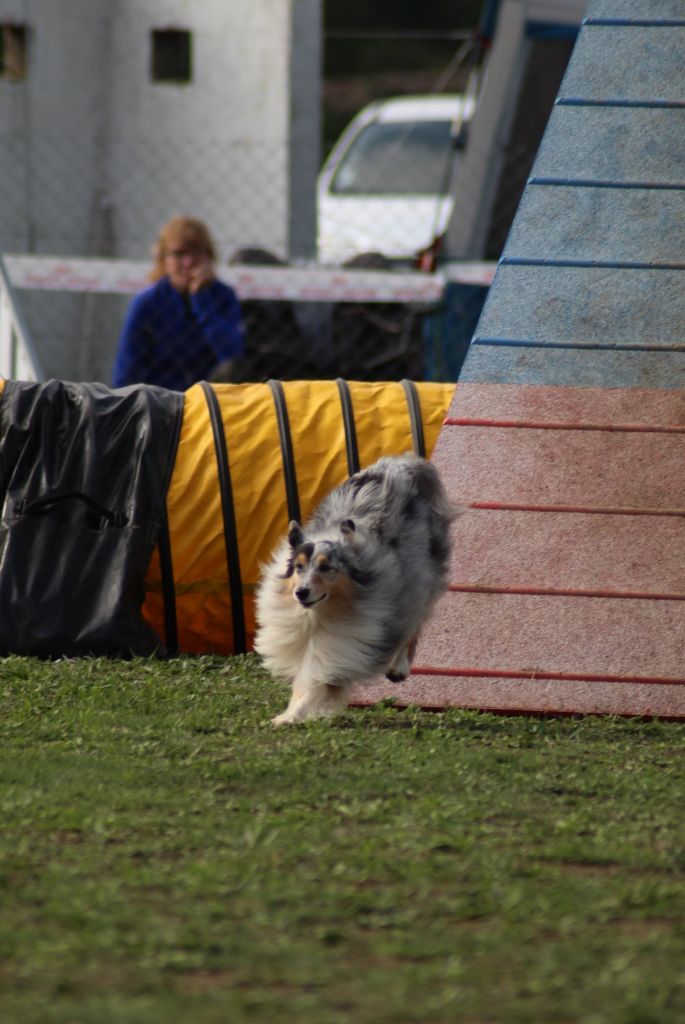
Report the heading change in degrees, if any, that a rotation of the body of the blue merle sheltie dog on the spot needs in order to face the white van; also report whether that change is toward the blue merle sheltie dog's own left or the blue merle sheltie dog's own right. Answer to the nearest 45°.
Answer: approximately 135° to the blue merle sheltie dog's own right

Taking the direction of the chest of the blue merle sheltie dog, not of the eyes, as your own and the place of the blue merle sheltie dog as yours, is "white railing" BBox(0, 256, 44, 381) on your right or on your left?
on your right

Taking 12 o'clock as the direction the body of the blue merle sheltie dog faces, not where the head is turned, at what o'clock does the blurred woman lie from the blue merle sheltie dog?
The blurred woman is roughly at 4 o'clock from the blue merle sheltie dog.

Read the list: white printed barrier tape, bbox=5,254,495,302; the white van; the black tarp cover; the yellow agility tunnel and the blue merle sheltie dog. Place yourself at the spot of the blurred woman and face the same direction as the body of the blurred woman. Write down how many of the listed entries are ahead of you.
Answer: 3

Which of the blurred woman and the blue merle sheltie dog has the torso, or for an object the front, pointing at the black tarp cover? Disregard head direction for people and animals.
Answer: the blurred woman

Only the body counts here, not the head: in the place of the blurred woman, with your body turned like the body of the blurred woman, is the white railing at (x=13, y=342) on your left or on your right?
on your right

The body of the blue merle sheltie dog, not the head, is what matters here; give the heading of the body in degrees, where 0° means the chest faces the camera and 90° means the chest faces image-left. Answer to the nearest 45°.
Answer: approximately 45°

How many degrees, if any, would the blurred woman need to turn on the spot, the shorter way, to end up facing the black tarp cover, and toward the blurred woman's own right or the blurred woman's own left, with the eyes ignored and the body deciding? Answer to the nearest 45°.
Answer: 0° — they already face it
